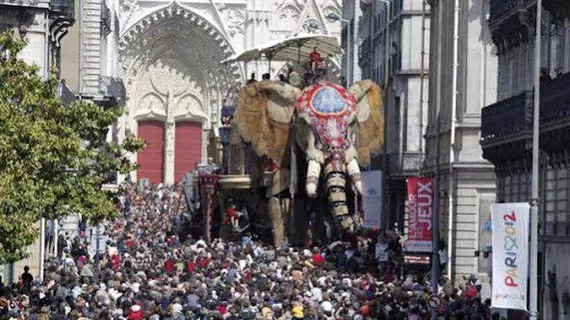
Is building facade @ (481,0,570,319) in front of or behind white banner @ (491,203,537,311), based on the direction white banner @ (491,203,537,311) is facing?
behind

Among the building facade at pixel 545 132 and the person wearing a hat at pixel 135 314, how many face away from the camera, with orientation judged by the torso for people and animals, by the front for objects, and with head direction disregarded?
1

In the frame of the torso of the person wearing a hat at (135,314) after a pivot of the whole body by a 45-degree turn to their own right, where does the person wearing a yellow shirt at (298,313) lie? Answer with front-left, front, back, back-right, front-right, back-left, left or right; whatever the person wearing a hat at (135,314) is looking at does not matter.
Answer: front-right

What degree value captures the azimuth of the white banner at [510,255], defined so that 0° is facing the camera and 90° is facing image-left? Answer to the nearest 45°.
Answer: approximately 0°

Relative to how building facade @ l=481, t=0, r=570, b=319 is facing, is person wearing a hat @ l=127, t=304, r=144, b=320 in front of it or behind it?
in front

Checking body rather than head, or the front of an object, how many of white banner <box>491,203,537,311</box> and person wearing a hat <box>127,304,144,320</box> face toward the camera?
1

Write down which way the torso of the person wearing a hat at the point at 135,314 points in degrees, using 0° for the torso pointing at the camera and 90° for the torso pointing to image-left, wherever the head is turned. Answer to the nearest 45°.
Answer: approximately 180°

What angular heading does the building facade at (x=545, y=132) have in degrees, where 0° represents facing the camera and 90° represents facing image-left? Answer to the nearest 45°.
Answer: approximately 45°

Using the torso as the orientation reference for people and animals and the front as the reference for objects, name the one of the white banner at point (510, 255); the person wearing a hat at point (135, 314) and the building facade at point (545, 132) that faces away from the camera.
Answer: the person wearing a hat
